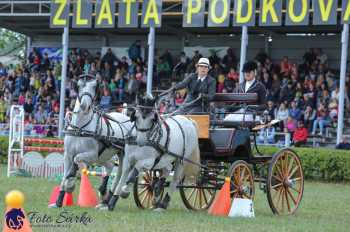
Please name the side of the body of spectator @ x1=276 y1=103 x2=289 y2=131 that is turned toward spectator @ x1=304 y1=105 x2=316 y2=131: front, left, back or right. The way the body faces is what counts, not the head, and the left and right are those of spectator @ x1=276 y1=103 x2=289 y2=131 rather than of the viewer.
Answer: left

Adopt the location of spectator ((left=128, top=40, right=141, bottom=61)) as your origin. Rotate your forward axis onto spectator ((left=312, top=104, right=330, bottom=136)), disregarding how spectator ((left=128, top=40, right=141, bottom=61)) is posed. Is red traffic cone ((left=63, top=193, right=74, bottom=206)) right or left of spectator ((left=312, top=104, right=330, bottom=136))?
right

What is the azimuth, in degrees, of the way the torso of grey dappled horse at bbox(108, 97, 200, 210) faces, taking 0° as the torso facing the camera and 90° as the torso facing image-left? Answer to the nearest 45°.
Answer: approximately 45°

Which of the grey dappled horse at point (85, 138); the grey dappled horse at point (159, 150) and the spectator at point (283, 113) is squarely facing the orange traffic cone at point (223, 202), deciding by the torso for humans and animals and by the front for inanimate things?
the spectator

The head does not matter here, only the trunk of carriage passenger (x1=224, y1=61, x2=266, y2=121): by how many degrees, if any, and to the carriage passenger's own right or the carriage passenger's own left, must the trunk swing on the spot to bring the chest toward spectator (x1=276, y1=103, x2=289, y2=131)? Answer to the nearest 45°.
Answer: approximately 135° to the carriage passenger's own right

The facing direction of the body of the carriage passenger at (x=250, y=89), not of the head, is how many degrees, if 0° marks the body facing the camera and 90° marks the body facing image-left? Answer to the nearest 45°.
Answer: approximately 45°

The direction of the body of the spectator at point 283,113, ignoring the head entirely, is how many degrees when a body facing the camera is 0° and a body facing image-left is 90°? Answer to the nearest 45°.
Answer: approximately 0°

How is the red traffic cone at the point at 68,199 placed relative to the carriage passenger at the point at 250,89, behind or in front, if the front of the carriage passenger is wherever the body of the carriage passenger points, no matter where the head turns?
in front

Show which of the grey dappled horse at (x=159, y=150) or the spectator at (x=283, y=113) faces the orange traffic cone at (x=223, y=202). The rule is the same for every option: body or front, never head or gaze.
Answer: the spectator

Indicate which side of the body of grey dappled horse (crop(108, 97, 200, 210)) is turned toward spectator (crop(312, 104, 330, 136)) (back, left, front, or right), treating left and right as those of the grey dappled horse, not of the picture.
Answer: back
